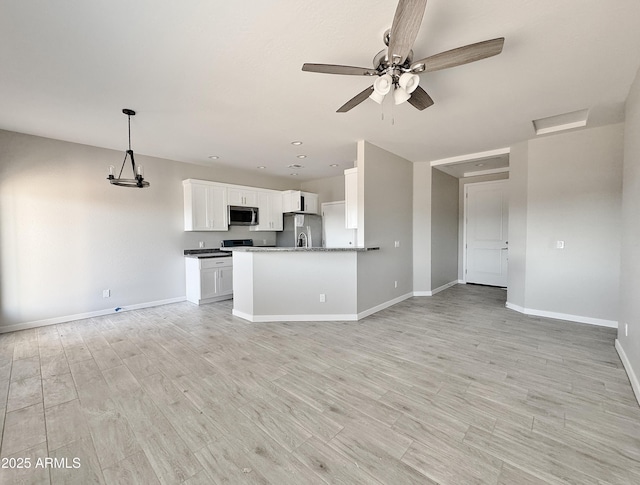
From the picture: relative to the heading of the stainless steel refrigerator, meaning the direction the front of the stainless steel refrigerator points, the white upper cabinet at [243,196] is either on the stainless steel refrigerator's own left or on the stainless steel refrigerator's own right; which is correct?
on the stainless steel refrigerator's own right

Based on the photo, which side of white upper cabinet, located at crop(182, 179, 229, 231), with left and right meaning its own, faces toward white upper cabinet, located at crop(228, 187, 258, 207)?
left

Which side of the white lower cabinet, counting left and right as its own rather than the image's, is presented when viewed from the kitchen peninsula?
front

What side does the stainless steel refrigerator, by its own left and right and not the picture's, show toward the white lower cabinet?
right

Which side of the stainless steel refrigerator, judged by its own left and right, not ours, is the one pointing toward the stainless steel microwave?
right

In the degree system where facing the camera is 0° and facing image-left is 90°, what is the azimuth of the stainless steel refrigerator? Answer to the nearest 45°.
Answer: approximately 315°

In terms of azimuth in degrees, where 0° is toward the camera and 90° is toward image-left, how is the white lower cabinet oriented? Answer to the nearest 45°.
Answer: approximately 315°

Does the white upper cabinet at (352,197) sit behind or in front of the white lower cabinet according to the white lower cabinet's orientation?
in front
